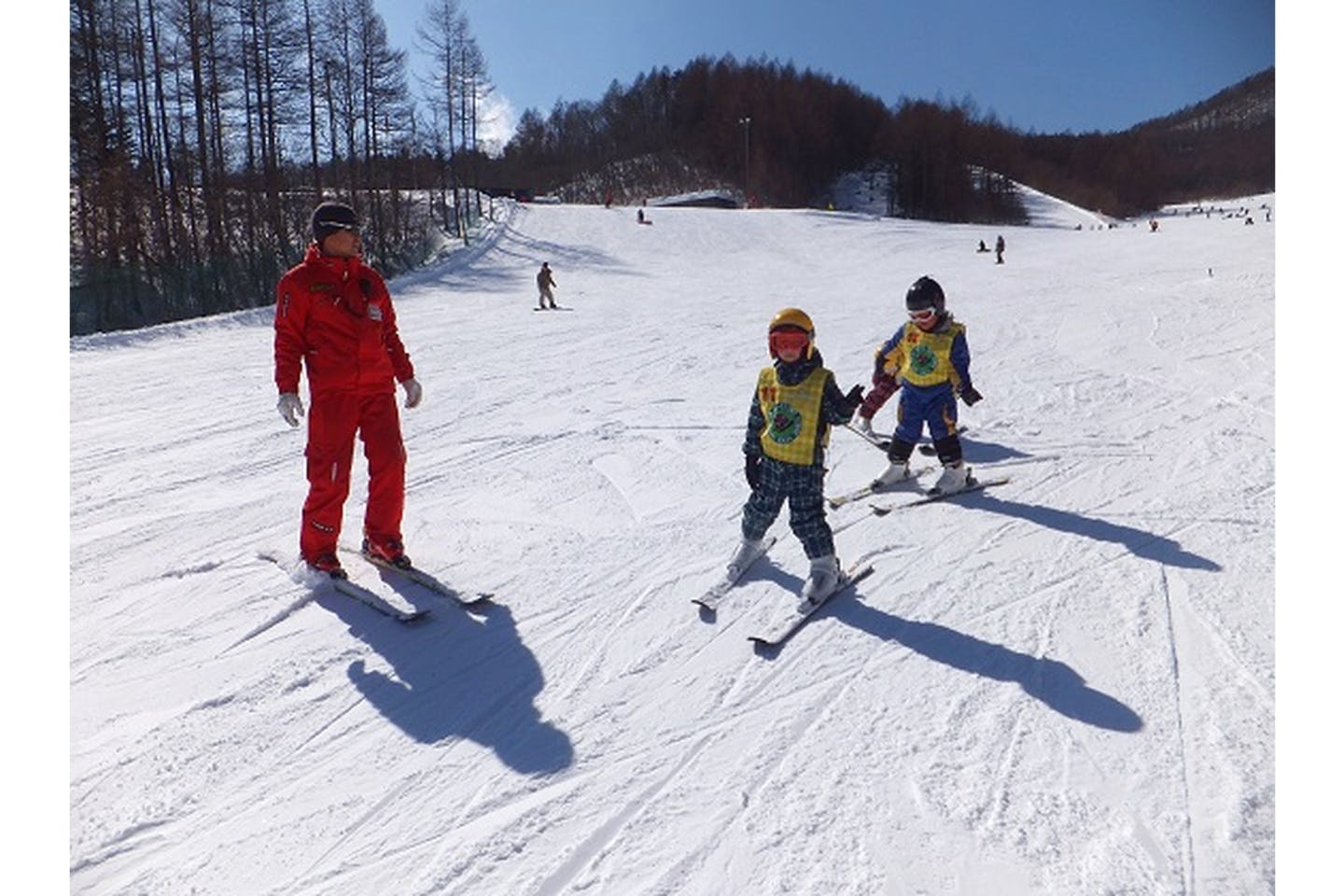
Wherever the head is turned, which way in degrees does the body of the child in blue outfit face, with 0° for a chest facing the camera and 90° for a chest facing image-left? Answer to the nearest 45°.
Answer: approximately 45°

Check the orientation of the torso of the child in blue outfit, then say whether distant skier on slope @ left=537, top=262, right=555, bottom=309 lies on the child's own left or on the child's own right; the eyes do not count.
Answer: on the child's own right

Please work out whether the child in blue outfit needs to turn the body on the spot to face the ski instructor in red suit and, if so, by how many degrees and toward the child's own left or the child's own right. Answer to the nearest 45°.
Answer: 0° — they already face them

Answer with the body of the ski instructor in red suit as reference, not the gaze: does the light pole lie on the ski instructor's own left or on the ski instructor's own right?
on the ski instructor's own left

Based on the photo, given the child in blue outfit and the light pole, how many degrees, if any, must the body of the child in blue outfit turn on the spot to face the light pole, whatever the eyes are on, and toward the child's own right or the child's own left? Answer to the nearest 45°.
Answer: approximately 135° to the child's own right

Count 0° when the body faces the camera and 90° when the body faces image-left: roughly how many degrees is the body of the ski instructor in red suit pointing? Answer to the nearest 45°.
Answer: approximately 315°
